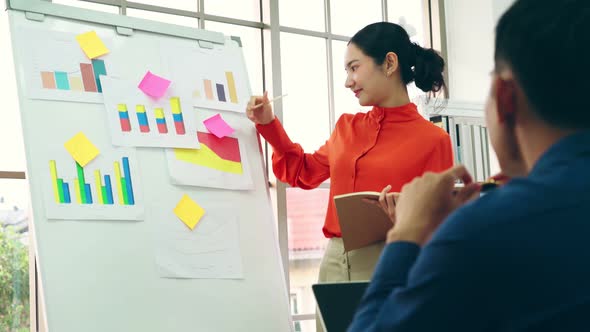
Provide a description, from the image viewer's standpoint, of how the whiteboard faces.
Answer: facing the viewer and to the right of the viewer

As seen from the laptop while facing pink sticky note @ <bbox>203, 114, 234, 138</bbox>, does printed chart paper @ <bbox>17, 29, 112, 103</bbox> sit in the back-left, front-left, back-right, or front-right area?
front-left

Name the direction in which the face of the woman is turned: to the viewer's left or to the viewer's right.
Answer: to the viewer's left

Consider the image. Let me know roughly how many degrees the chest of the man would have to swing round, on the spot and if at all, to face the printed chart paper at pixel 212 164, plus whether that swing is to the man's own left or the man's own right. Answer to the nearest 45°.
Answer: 0° — they already face it

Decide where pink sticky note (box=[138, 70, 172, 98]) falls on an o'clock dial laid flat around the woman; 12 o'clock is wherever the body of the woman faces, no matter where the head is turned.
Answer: The pink sticky note is roughly at 1 o'clock from the woman.

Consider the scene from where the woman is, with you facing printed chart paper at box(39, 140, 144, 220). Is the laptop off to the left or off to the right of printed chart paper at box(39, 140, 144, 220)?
left

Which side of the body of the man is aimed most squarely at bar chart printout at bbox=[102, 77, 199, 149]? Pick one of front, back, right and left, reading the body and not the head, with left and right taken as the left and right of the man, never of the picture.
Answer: front

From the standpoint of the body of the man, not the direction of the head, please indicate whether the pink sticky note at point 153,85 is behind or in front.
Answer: in front

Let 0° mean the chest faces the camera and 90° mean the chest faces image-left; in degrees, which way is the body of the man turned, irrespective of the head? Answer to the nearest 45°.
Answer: approximately 135°

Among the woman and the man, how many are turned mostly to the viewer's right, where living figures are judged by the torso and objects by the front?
0

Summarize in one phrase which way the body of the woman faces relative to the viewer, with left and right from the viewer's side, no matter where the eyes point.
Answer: facing the viewer and to the left of the viewer

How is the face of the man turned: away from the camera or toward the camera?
away from the camera

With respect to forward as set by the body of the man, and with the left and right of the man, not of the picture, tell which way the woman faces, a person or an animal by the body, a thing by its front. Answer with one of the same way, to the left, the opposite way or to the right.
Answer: to the left

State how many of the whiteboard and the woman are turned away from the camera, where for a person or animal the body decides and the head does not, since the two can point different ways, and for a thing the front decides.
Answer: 0
